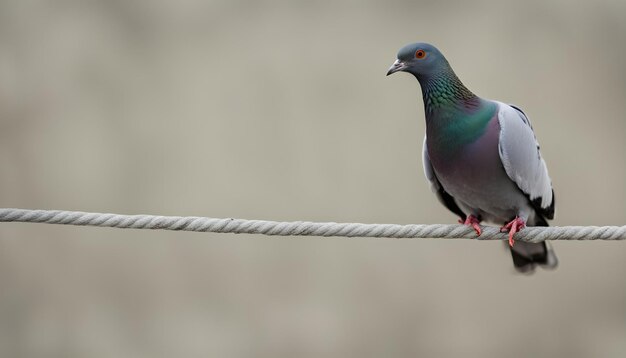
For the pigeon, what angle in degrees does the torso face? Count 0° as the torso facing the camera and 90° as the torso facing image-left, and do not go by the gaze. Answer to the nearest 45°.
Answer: approximately 45°
